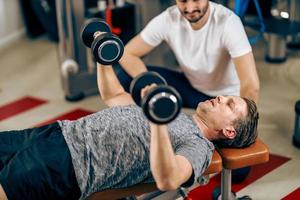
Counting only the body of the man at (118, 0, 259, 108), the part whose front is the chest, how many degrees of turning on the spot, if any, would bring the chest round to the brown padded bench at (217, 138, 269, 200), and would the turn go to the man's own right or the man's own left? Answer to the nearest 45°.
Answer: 0° — they already face it

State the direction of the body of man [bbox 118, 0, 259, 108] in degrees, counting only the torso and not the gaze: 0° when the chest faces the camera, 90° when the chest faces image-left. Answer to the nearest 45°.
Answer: approximately 0°
